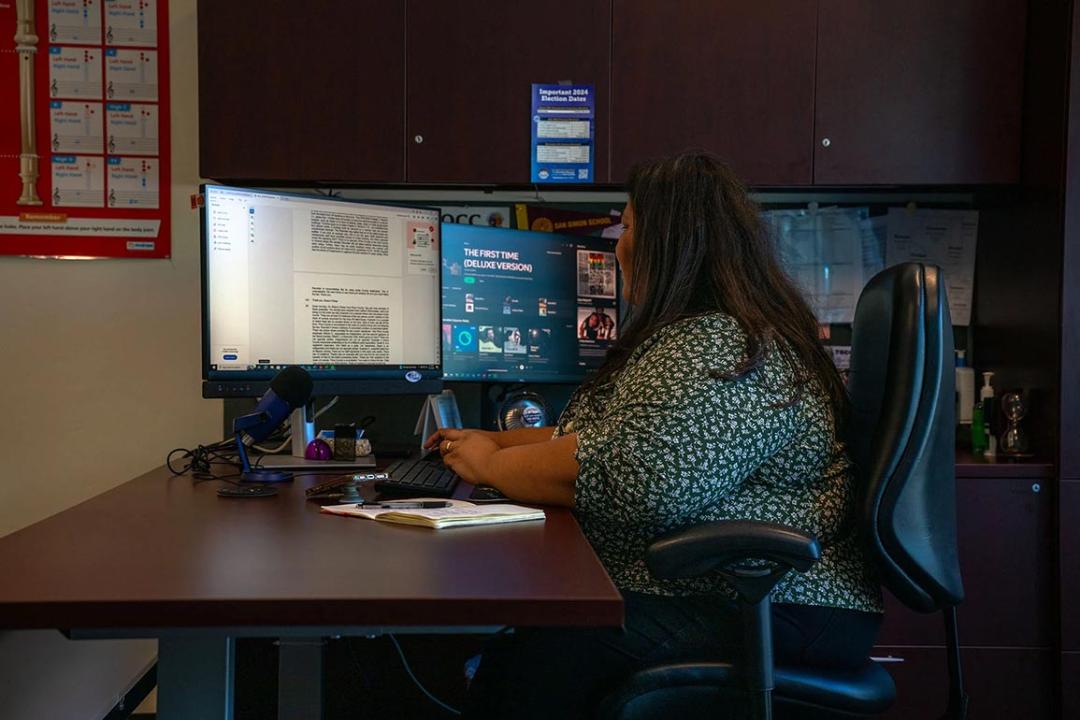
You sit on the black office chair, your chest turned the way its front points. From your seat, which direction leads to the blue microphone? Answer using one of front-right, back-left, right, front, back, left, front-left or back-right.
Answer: front

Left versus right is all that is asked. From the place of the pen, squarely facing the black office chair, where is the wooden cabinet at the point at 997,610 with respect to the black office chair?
left

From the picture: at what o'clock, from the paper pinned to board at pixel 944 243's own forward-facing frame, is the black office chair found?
The black office chair is roughly at 12 o'clock from the paper pinned to board.

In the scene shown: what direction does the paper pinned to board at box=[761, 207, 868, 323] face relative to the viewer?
toward the camera

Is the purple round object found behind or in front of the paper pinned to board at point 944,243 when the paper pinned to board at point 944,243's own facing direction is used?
in front

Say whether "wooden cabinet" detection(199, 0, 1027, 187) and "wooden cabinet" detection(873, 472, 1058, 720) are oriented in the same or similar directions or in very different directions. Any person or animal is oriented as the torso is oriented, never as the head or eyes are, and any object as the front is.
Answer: same or similar directions

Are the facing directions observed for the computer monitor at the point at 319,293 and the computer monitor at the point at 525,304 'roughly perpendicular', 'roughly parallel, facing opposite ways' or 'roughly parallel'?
roughly parallel

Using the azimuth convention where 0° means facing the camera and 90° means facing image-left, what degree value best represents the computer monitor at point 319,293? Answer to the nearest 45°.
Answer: approximately 315°

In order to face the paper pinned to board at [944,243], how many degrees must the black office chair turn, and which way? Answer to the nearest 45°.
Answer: approximately 90° to its right

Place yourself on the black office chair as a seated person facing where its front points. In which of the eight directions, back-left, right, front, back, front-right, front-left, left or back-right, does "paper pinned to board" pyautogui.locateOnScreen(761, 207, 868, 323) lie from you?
right

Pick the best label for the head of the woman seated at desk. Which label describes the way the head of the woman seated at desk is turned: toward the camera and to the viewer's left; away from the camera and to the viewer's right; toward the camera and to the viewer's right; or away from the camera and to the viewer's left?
away from the camera and to the viewer's left

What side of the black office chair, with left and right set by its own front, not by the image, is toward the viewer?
left

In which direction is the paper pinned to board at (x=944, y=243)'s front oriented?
toward the camera

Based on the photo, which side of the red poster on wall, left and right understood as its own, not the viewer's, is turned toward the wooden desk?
front

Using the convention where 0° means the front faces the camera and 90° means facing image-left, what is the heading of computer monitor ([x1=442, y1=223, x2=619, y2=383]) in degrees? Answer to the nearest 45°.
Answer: approximately 315°

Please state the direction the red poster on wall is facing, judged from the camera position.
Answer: facing the viewer
